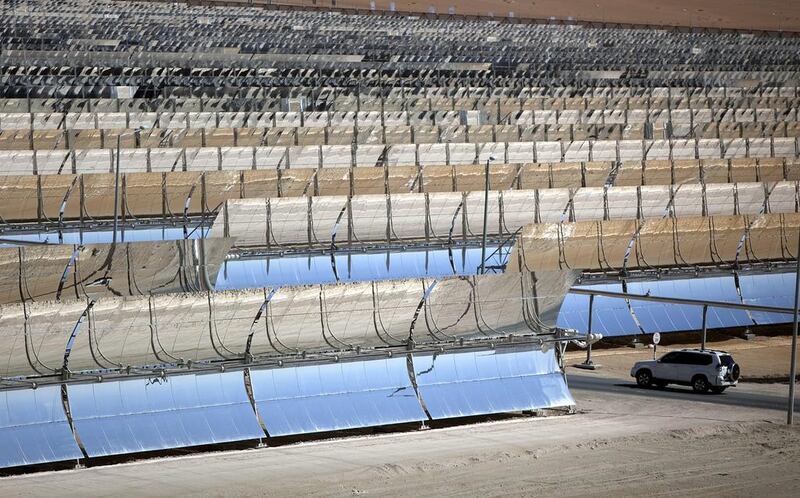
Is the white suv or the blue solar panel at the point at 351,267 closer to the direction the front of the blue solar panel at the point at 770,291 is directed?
the white suv

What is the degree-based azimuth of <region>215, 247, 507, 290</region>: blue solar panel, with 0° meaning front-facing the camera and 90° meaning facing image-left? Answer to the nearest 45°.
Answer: approximately 0°

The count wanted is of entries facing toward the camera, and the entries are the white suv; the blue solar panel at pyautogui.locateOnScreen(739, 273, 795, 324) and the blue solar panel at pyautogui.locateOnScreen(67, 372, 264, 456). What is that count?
2

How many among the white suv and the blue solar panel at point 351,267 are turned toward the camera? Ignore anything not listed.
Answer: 1

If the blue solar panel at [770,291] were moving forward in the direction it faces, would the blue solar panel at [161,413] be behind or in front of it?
in front

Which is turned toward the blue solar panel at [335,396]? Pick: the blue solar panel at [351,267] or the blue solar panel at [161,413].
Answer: the blue solar panel at [351,267]

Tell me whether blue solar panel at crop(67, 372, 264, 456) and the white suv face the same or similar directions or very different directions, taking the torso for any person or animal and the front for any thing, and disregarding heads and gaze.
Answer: very different directions

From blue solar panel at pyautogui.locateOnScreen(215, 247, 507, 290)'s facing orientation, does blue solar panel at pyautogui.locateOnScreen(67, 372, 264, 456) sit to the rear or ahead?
ahead

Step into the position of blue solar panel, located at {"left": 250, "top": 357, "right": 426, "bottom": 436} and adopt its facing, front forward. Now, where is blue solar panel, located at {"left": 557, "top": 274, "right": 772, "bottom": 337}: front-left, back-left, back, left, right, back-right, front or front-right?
back-left
